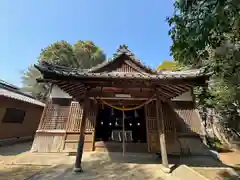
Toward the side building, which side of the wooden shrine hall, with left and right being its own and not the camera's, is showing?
right

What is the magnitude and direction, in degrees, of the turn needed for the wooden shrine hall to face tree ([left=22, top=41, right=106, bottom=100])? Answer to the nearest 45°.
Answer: approximately 135° to its right

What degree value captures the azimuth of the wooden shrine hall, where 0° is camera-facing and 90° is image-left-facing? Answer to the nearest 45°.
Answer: approximately 0°
